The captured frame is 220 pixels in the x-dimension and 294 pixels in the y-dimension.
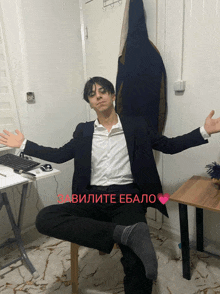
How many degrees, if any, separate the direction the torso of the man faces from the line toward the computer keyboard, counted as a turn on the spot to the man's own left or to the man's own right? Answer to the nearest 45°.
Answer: approximately 90° to the man's own right

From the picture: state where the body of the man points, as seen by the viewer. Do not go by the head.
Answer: toward the camera

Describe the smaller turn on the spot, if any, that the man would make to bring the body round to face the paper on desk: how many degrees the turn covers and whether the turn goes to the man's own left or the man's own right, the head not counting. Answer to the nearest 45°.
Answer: approximately 90° to the man's own right
